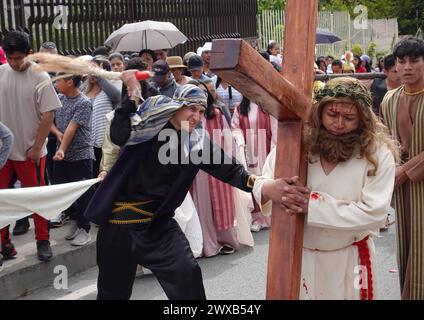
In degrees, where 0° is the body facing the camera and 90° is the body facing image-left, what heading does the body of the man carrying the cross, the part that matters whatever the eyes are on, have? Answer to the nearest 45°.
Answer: approximately 45°

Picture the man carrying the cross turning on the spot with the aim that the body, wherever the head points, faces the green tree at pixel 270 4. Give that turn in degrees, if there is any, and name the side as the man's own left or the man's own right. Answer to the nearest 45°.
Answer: approximately 135° to the man's own right

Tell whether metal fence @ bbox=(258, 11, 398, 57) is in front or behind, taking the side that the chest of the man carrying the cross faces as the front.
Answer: behind

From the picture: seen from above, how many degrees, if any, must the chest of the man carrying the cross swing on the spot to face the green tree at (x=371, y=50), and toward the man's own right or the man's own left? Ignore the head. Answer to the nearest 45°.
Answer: approximately 135° to the man's own right

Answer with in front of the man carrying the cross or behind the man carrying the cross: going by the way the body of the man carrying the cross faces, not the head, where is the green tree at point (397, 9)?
behind

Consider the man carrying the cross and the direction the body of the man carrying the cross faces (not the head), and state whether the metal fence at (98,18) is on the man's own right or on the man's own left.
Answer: on the man's own right
